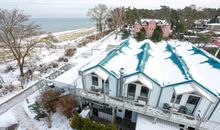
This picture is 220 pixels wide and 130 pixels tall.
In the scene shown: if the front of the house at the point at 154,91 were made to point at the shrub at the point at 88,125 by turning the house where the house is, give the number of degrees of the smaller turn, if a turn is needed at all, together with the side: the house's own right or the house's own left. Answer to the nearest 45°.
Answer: approximately 45° to the house's own right

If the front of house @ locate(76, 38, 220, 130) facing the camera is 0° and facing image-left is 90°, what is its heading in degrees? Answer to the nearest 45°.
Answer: approximately 0°

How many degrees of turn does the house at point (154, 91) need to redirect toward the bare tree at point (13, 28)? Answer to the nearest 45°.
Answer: approximately 90° to its right

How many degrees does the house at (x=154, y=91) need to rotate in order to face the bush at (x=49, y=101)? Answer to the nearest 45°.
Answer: approximately 90° to its right

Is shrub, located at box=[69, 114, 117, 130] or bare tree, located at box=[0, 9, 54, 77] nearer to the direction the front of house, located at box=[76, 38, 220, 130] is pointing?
the shrub

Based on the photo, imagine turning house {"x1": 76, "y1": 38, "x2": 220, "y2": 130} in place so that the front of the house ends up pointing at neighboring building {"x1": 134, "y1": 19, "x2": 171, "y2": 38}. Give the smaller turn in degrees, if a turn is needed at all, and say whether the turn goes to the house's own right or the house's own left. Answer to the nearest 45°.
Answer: approximately 180°

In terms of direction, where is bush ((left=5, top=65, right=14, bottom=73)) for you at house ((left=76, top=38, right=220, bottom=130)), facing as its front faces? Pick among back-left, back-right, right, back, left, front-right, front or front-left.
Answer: right

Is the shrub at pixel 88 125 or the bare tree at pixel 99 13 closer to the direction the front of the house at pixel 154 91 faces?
the shrub
